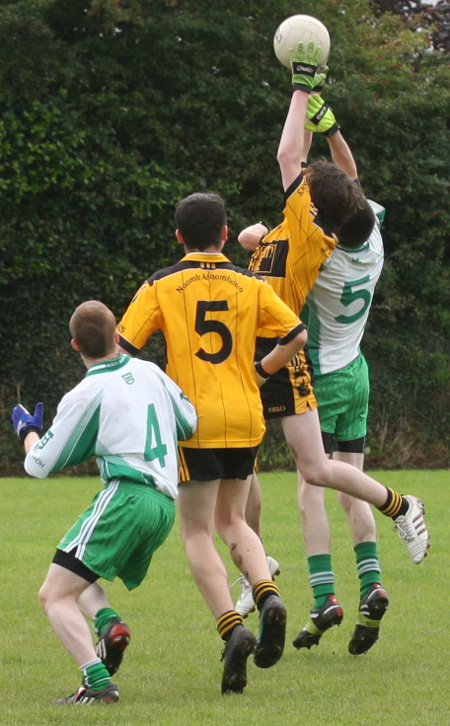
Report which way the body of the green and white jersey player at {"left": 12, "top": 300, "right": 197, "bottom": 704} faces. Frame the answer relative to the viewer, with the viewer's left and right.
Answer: facing away from the viewer and to the left of the viewer

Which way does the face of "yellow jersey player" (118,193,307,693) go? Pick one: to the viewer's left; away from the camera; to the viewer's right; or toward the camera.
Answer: away from the camera

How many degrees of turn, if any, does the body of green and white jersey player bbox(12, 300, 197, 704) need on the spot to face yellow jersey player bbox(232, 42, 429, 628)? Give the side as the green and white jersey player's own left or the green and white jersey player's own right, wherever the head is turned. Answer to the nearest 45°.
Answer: approximately 90° to the green and white jersey player's own right

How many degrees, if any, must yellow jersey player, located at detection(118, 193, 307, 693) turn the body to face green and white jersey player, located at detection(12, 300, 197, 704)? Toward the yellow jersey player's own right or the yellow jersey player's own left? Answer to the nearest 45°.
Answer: approximately 135° to the yellow jersey player's own left

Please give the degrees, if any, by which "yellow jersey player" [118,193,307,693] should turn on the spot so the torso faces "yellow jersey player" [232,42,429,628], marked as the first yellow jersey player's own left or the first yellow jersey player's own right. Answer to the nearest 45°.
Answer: approximately 45° to the first yellow jersey player's own right

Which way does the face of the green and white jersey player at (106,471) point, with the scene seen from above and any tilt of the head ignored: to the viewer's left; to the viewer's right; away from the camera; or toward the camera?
away from the camera

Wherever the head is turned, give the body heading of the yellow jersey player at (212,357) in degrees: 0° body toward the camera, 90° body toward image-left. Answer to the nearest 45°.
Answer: approximately 180°

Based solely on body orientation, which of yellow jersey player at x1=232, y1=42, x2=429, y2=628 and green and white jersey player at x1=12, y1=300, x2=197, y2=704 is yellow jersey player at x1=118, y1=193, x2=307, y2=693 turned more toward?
the yellow jersey player
